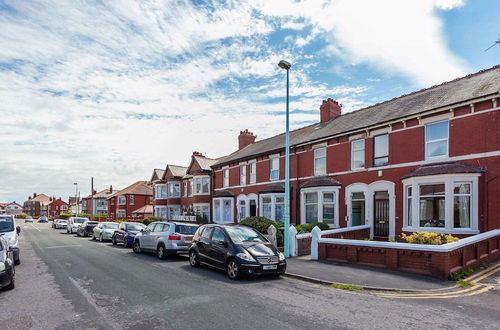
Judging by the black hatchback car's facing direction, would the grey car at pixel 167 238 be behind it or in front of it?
behind

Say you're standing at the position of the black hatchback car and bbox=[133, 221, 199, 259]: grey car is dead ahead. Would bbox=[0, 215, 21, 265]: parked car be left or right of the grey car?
left

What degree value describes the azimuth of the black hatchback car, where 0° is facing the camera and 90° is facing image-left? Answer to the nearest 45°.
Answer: approximately 315°
